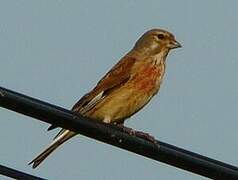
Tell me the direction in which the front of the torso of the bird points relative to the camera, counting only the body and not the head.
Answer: to the viewer's right

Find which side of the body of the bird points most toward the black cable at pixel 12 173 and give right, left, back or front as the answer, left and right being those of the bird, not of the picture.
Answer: back
